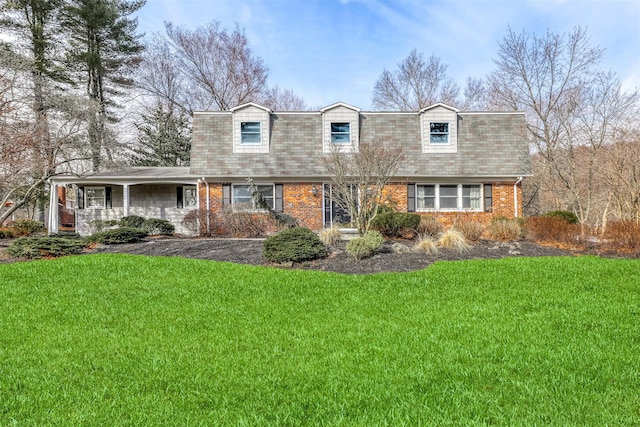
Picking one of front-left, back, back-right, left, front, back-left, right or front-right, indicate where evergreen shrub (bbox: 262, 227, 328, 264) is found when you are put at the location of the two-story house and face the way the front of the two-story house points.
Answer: front

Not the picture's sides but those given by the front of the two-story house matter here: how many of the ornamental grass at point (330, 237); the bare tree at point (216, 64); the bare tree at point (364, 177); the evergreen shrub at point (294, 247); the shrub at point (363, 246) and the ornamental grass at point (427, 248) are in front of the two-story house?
5

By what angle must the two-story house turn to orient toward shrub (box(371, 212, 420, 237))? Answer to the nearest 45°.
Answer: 0° — it already faces it

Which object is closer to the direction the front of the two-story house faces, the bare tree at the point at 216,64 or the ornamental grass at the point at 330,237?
the ornamental grass

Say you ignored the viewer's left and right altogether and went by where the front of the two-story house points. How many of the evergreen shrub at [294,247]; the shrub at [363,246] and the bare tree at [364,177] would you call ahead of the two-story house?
3

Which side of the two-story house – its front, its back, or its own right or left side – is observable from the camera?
front

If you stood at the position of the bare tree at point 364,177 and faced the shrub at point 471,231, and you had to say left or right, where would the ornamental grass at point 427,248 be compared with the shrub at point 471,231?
right

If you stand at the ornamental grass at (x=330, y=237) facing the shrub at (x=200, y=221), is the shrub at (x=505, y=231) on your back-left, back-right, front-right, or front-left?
back-right

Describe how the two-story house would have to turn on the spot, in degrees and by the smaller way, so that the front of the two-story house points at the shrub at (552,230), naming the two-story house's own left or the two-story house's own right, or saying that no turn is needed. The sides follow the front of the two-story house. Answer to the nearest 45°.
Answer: approximately 45° to the two-story house's own left

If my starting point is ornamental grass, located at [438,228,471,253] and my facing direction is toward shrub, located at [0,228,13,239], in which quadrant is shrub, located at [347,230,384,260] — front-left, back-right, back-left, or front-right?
front-left

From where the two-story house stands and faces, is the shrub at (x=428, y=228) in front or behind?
in front

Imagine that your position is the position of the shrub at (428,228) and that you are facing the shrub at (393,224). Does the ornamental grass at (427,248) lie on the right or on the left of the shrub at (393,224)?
left

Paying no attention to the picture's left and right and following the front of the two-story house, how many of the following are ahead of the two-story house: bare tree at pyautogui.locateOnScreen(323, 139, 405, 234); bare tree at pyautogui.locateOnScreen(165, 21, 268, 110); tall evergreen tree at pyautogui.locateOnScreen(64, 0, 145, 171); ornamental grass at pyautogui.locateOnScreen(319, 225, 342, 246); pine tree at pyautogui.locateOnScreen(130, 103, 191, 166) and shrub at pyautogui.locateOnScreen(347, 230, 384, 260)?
3

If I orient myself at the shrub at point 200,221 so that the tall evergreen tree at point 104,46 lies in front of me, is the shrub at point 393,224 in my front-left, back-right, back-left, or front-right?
back-right

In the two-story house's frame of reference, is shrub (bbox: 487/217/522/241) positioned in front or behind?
in front

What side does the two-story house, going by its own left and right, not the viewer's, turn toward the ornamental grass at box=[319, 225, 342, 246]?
front

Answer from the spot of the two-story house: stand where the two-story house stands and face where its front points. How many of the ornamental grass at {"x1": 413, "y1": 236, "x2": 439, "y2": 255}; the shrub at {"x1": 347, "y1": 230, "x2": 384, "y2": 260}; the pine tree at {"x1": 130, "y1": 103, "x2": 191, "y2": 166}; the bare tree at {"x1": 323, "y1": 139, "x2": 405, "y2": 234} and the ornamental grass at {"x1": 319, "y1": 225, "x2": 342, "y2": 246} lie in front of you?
4

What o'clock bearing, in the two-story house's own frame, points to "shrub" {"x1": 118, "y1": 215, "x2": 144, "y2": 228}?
The shrub is roughly at 3 o'clock from the two-story house.

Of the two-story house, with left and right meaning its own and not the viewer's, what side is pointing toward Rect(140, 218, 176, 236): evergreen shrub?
right

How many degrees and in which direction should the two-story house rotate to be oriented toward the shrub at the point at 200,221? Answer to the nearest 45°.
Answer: approximately 90° to its right
